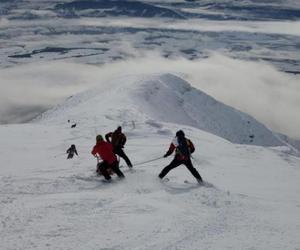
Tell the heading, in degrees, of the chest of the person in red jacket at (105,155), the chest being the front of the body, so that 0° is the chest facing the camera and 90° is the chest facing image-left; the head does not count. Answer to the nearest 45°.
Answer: approximately 135°
